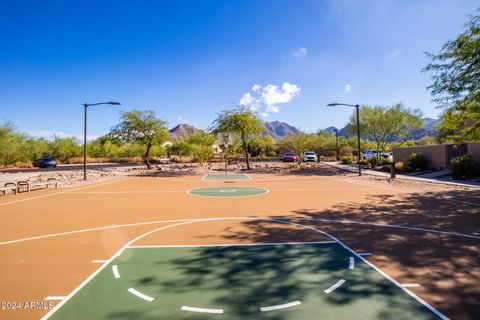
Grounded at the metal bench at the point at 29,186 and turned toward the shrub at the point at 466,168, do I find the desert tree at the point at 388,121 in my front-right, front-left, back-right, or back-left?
front-left

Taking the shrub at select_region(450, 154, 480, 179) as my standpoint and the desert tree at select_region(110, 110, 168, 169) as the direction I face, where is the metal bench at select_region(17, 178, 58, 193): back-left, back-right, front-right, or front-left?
front-left

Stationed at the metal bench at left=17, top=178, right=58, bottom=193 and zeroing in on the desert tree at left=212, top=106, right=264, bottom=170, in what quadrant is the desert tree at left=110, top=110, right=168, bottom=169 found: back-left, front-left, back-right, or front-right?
front-left

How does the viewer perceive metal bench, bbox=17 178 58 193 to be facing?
facing the viewer and to the right of the viewer

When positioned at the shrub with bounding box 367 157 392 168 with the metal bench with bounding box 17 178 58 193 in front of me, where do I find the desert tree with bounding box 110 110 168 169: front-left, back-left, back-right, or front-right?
front-right

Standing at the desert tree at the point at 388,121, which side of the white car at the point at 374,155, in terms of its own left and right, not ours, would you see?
right

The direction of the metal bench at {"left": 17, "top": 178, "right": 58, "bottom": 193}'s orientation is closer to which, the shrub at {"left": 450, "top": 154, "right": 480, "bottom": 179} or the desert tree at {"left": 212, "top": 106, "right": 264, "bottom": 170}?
the shrub
